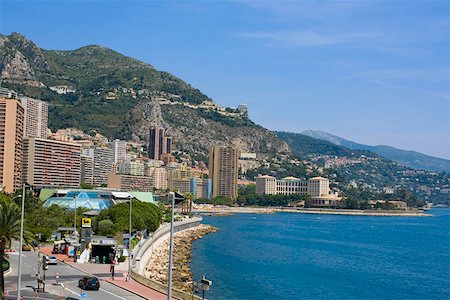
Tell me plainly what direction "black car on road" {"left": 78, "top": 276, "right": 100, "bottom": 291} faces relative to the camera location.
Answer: facing away from the viewer and to the left of the viewer

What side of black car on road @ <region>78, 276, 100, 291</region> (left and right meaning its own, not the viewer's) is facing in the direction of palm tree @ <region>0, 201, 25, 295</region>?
left
